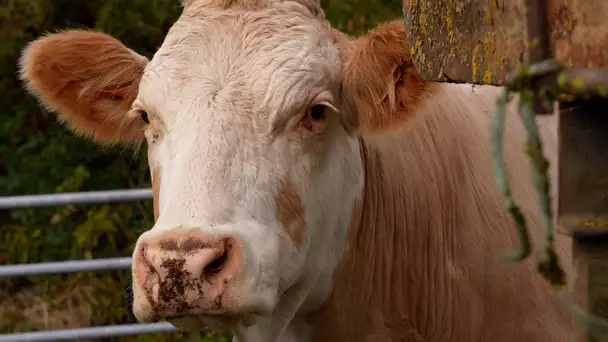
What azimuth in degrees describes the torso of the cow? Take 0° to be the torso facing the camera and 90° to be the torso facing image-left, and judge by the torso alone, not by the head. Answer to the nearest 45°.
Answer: approximately 45°

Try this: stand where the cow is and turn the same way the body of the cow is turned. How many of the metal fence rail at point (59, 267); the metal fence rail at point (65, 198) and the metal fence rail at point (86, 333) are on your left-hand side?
0

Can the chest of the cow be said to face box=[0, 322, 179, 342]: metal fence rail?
no

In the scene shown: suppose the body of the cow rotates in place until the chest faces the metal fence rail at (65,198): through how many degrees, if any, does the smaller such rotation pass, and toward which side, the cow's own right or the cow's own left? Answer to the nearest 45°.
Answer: approximately 90° to the cow's own right

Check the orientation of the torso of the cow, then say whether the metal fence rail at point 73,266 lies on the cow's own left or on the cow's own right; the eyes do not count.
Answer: on the cow's own right

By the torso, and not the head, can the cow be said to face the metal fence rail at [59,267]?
no
